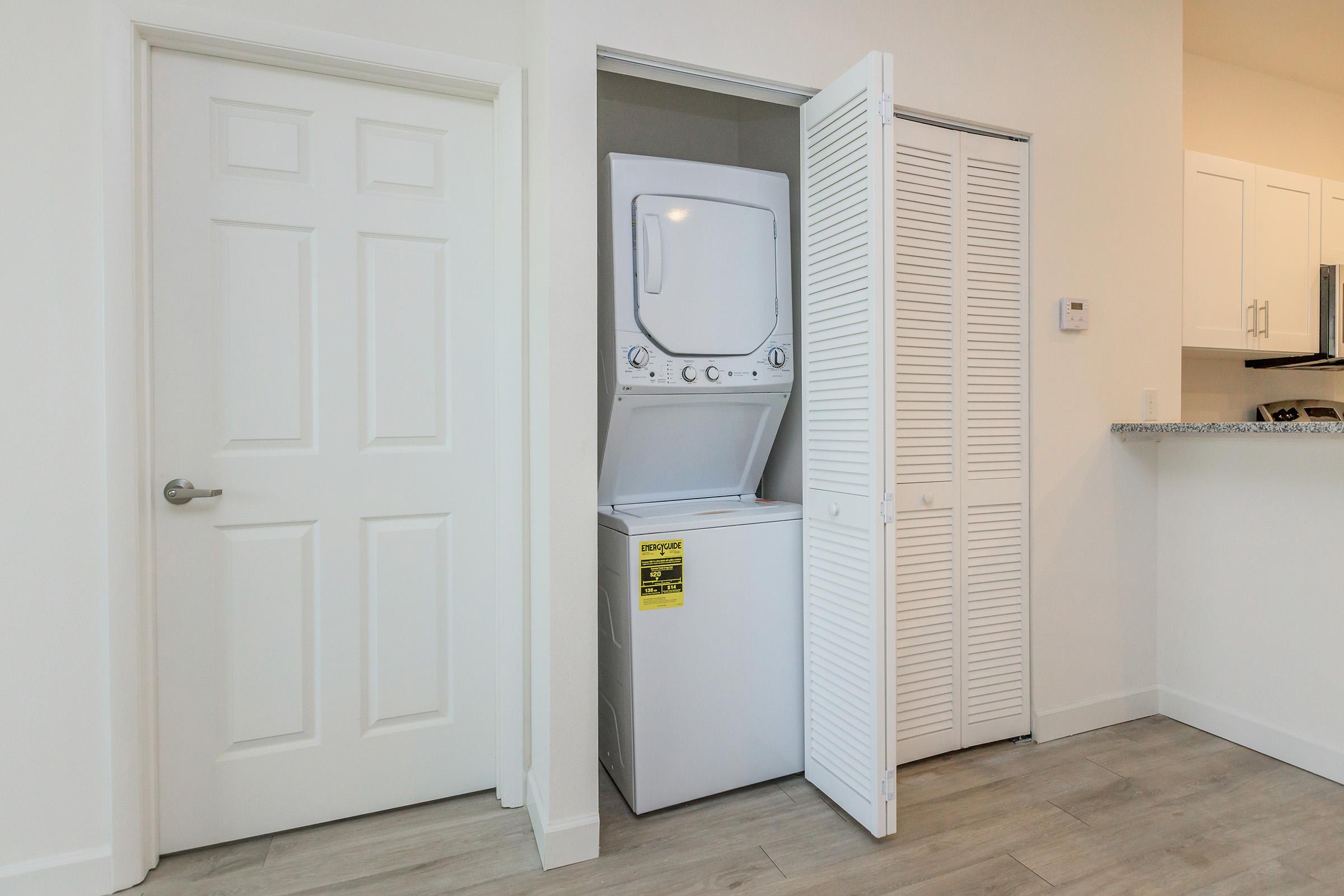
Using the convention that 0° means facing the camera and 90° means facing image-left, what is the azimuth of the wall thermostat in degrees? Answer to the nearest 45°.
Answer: approximately 315°

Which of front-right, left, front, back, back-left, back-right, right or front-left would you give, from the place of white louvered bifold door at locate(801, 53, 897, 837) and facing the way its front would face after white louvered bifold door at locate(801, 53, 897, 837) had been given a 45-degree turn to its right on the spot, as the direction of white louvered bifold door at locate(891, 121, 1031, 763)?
back-right

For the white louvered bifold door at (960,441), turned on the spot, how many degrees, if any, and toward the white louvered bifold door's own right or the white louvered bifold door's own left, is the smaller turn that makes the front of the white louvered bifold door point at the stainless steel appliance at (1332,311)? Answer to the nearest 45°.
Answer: approximately 90° to the white louvered bifold door's own left

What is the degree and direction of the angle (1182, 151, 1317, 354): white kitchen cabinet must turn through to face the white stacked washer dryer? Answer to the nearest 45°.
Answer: approximately 90° to its right

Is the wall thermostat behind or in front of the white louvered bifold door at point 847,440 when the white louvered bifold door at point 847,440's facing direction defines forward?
behind
